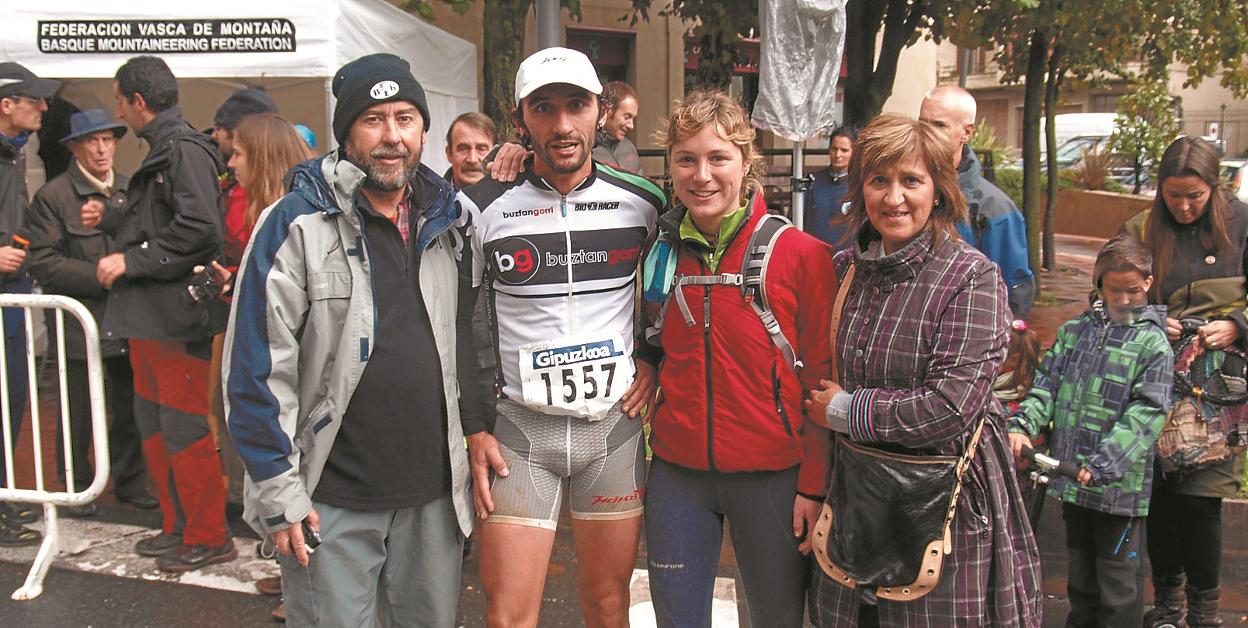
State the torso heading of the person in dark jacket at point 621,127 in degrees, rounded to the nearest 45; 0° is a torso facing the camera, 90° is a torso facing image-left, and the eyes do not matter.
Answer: approximately 315°

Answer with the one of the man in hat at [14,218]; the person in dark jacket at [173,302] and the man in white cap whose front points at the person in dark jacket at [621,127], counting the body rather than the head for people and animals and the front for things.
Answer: the man in hat

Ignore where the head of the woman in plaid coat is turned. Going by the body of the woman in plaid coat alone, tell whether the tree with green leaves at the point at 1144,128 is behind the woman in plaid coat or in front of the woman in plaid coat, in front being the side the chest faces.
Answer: behind

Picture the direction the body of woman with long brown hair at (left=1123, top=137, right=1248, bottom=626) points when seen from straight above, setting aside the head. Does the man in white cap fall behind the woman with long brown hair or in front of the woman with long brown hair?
in front

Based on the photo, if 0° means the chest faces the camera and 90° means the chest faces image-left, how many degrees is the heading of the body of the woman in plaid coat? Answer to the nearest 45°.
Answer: approximately 45°

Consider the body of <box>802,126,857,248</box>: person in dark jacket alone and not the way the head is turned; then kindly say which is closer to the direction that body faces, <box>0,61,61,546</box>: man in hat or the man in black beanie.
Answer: the man in black beanie

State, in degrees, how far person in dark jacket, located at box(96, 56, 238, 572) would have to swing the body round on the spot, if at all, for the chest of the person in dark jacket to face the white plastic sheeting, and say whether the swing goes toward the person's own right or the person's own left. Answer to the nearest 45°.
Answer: approximately 180°

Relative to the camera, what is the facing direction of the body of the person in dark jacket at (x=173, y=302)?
to the viewer's left

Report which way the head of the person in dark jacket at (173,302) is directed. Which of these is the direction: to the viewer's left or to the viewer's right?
to the viewer's left
